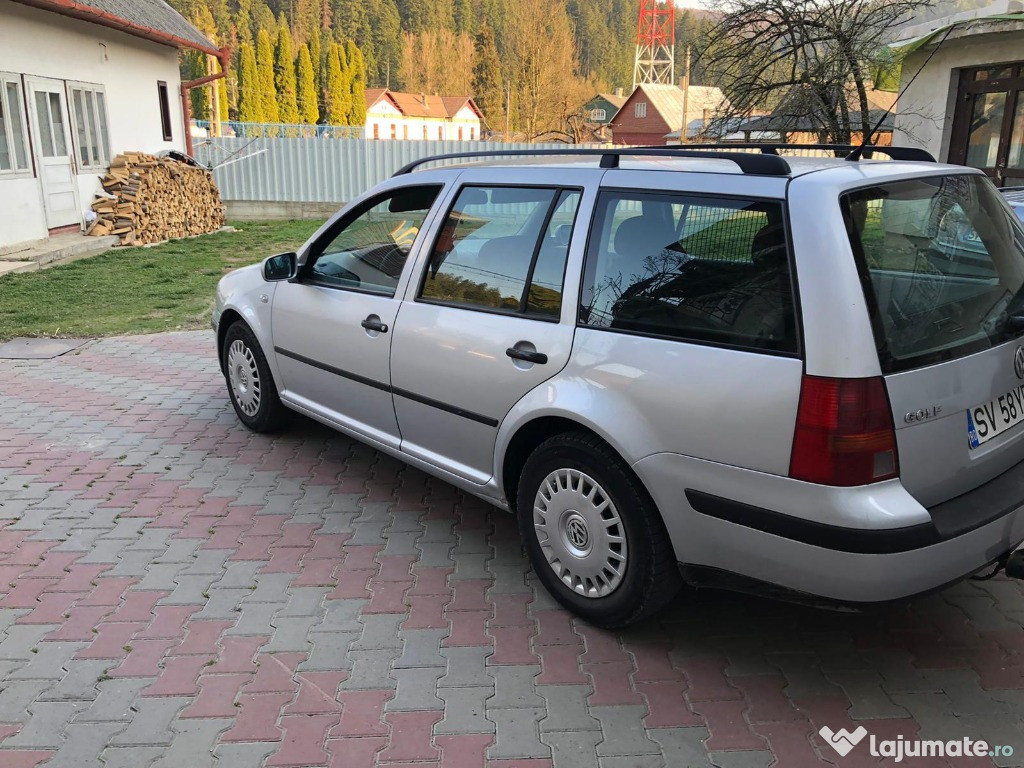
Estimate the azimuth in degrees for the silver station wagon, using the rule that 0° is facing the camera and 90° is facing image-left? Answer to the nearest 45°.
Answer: approximately 135°

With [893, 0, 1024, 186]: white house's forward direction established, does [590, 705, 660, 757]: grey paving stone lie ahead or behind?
ahead

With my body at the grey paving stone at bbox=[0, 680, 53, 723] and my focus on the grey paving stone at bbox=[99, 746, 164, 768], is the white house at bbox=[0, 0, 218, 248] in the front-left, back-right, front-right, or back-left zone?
back-left

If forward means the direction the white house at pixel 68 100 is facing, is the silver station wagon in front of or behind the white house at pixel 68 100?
in front

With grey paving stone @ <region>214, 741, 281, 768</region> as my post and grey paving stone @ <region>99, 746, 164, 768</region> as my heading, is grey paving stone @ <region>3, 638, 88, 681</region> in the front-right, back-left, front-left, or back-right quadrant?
front-right

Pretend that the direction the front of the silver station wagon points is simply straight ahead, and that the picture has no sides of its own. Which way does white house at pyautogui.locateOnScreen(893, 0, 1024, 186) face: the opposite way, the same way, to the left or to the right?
to the left

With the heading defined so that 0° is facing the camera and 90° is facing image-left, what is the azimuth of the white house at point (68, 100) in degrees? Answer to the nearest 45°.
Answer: approximately 315°

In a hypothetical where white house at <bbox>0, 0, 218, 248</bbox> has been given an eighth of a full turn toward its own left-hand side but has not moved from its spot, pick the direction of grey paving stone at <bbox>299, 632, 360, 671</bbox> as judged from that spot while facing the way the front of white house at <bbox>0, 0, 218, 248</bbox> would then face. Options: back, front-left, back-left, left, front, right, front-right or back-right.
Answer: right

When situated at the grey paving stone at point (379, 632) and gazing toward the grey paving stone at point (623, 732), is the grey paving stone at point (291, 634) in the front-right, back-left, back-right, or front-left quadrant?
back-right

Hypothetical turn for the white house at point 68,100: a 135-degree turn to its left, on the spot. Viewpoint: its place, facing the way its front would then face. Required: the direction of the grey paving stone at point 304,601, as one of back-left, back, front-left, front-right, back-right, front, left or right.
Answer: back

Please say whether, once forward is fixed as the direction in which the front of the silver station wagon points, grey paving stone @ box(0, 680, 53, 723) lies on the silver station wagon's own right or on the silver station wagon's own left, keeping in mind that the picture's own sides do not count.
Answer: on the silver station wagon's own left

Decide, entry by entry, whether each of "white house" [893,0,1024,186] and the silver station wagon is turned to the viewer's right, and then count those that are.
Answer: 0

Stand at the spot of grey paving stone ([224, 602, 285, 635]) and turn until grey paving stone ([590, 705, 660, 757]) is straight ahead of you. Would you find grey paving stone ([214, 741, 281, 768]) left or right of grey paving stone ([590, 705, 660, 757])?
right

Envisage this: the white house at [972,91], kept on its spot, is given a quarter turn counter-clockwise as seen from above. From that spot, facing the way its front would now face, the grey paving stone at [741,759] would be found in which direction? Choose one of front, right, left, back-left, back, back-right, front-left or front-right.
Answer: front-right

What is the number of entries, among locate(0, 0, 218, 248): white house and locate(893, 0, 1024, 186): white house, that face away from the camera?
0

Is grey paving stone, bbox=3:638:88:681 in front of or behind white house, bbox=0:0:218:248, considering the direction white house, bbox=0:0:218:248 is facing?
in front

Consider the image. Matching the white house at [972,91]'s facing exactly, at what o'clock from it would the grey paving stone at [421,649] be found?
The grey paving stone is roughly at 11 o'clock from the white house.
